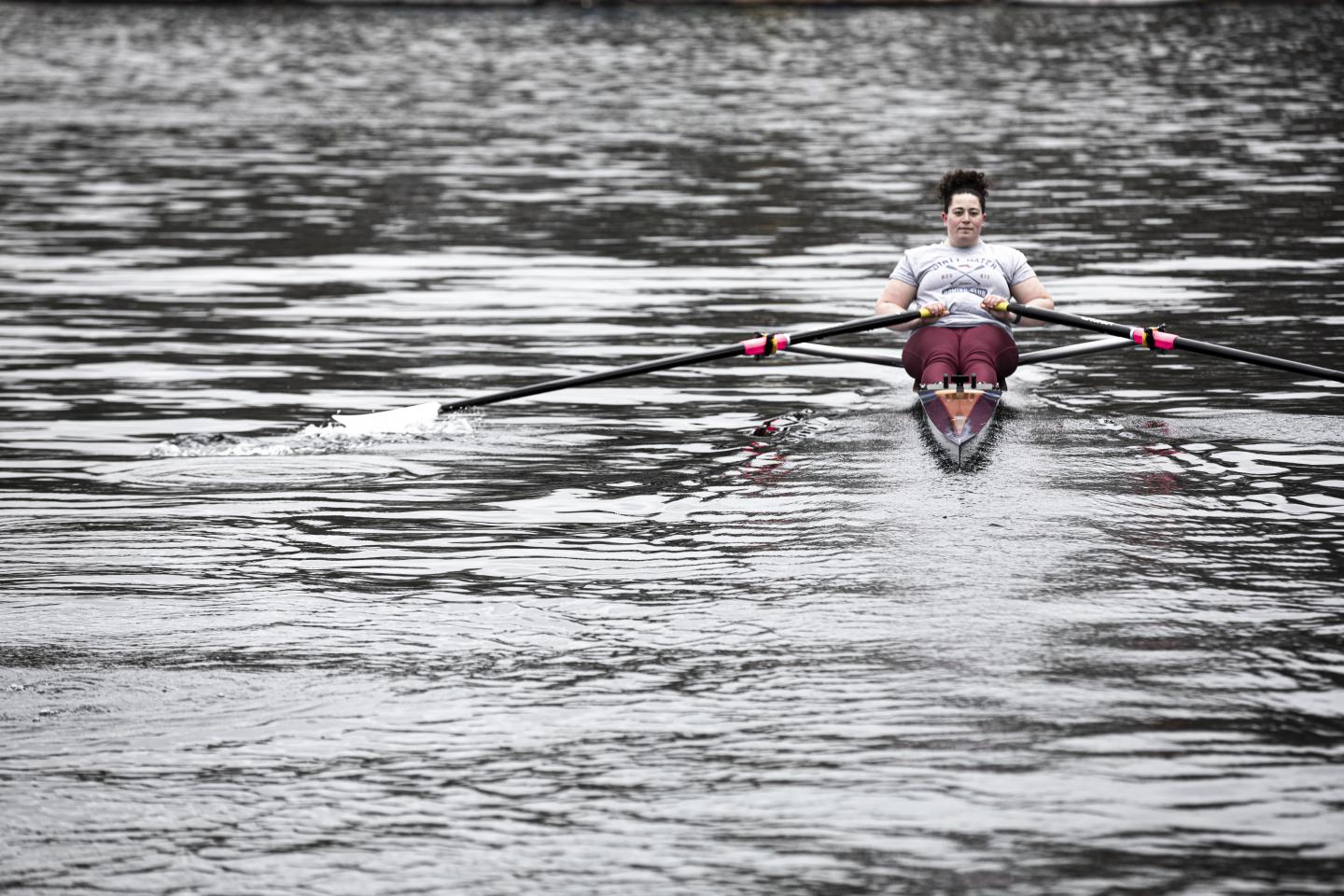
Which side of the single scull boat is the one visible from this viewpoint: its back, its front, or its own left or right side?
back

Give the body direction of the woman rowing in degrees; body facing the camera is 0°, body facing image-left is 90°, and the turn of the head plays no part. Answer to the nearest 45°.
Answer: approximately 0°

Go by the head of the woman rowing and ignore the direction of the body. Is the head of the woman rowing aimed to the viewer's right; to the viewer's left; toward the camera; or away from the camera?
toward the camera
